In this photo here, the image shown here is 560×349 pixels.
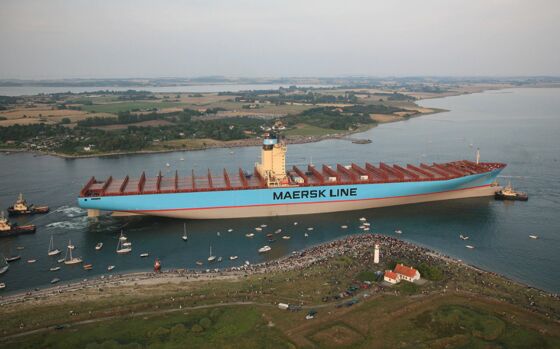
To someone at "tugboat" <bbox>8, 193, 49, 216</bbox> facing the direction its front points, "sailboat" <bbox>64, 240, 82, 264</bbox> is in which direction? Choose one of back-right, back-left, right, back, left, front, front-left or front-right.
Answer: left

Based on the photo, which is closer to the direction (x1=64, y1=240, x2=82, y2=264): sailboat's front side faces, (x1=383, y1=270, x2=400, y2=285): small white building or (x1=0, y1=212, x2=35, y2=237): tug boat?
the tug boat

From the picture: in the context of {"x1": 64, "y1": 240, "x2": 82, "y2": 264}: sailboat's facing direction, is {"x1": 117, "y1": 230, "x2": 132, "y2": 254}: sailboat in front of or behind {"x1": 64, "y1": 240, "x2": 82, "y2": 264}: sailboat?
behind

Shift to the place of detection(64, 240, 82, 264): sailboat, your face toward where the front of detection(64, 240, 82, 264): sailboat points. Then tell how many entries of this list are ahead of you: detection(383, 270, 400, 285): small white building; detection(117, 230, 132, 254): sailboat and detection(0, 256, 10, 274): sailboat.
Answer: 1

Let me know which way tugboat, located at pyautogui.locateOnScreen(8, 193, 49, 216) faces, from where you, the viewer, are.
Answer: facing to the left of the viewer

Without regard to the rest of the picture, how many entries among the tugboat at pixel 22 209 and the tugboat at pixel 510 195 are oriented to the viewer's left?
2

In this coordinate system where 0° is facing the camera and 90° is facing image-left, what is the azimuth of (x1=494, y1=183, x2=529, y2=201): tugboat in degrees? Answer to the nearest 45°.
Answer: approximately 90°

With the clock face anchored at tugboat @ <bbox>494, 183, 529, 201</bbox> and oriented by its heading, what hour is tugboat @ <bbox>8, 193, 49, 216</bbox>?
tugboat @ <bbox>8, 193, 49, 216</bbox> is roughly at 11 o'clock from tugboat @ <bbox>494, 183, 529, 201</bbox>.

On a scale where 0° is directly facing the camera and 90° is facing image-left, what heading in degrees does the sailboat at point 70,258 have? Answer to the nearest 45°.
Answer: approximately 90°

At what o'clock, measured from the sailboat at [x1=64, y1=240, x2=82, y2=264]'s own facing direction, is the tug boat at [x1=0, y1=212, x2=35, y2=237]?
The tug boat is roughly at 2 o'clock from the sailboat.

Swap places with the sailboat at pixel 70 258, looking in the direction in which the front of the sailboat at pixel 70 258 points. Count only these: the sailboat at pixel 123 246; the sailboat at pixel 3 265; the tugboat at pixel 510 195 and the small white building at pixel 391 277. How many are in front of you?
1
